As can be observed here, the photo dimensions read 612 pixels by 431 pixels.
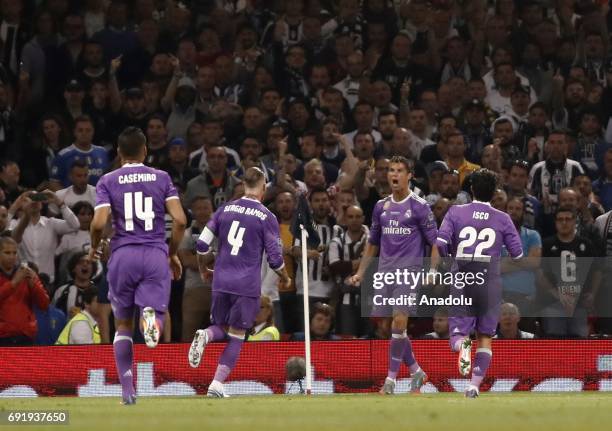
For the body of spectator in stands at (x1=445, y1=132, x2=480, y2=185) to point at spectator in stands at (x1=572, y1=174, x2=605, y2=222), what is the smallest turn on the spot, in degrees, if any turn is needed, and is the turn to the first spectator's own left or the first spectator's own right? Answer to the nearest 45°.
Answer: approximately 90° to the first spectator's own left

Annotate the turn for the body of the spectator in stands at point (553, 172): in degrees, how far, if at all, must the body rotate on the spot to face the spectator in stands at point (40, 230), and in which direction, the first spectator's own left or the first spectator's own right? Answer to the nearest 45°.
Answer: approximately 90° to the first spectator's own right

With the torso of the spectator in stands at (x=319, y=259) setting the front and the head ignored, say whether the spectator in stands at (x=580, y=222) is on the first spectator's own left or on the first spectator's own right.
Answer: on the first spectator's own left

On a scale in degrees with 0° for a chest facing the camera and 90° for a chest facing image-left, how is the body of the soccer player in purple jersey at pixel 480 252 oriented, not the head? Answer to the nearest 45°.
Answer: approximately 180°

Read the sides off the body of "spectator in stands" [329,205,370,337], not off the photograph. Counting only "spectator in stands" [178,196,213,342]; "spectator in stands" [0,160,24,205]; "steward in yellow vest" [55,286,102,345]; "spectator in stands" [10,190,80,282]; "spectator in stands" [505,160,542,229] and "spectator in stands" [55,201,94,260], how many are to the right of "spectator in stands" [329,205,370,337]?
5

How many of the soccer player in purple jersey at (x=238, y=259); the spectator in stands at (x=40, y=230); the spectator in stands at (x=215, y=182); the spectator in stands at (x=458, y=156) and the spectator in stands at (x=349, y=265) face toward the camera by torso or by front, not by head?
4

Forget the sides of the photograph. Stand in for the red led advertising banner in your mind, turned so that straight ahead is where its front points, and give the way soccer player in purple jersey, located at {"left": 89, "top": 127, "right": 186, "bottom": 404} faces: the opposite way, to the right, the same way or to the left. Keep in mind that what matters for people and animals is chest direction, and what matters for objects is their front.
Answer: the opposite way

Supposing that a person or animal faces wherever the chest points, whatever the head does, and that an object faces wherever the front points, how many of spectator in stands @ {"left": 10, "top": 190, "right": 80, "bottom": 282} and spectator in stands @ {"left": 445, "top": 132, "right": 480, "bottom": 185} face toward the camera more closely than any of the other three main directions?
2
